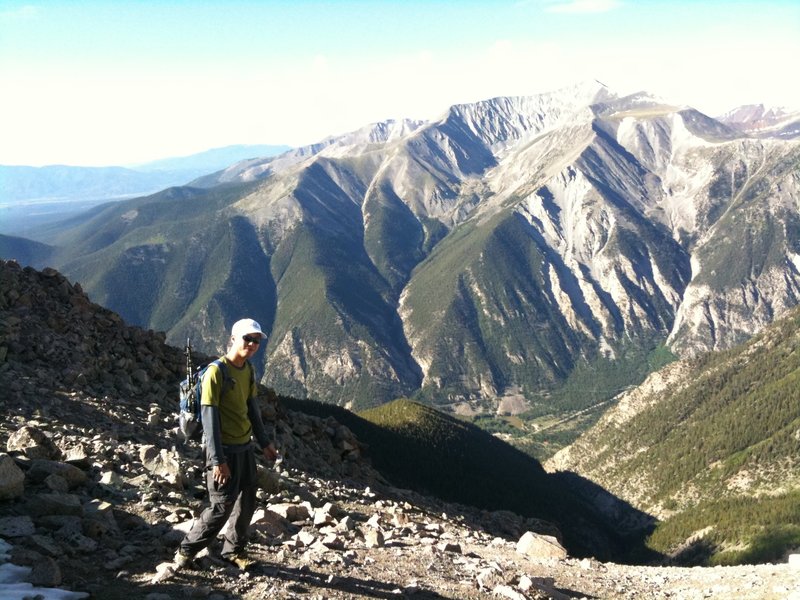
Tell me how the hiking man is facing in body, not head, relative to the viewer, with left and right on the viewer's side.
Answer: facing the viewer and to the right of the viewer
